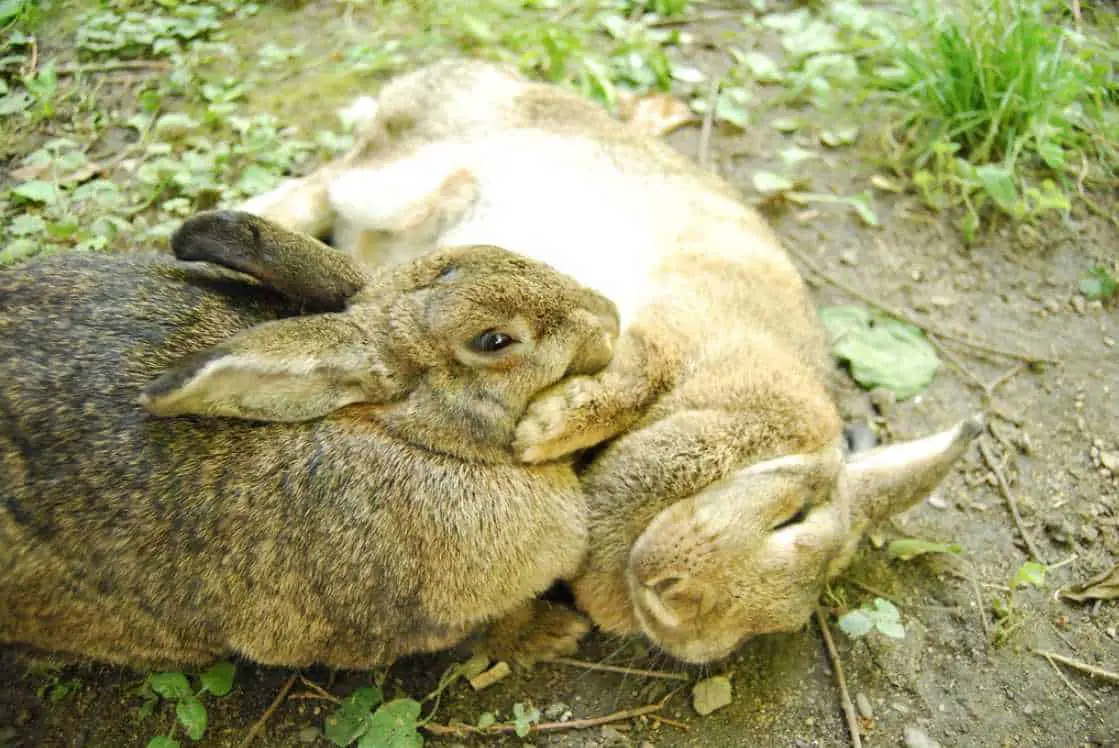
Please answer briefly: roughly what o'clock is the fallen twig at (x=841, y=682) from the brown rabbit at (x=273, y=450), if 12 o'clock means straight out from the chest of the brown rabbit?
The fallen twig is roughly at 1 o'clock from the brown rabbit.

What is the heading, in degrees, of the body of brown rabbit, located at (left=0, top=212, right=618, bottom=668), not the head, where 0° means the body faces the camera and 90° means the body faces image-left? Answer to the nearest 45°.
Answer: approximately 270°

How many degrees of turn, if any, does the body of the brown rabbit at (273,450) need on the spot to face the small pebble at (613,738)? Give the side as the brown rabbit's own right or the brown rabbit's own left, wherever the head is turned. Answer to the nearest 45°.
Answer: approximately 45° to the brown rabbit's own right

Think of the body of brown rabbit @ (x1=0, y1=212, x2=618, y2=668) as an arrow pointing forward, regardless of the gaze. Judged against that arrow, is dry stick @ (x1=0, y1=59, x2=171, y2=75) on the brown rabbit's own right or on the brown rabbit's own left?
on the brown rabbit's own left

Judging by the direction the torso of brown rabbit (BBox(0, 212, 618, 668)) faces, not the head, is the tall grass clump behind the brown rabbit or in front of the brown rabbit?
in front

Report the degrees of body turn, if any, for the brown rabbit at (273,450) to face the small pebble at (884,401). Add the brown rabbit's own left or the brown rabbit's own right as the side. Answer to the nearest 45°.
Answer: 0° — it already faces it

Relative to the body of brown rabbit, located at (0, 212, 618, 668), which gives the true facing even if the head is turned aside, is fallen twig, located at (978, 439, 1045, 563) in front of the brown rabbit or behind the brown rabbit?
in front

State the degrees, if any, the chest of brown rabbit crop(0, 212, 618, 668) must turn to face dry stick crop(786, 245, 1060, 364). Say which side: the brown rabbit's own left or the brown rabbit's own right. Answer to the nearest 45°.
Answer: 0° — it already faces it

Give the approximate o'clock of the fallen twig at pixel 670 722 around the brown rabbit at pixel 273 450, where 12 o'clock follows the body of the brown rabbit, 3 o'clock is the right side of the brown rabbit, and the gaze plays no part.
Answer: The fallen twig is roughly at 1 o'clock from the brown rabbit.
